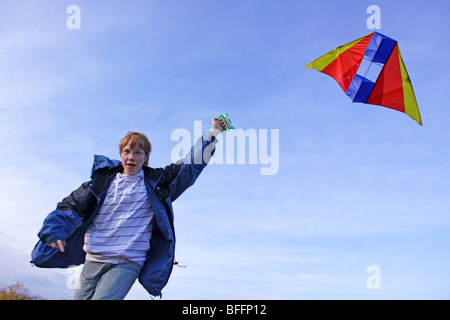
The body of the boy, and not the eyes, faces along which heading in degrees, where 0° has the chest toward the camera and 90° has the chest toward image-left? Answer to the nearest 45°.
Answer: approximately 0°
